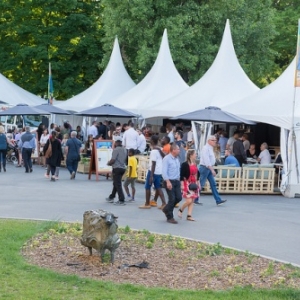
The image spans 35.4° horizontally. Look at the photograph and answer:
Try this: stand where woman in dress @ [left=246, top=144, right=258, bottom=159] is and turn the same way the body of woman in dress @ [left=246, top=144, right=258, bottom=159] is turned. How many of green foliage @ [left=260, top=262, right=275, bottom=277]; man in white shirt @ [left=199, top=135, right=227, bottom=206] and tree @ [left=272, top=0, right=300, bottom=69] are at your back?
1

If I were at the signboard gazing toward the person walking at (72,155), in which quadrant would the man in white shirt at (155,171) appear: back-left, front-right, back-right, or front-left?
back-left

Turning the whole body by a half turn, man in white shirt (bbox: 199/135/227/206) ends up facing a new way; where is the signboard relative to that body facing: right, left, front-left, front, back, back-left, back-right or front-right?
front-right

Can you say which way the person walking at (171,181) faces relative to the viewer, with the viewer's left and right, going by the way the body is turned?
facing the viewer and to the right of the viewer

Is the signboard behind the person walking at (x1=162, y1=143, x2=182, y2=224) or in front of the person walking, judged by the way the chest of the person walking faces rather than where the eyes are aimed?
behind

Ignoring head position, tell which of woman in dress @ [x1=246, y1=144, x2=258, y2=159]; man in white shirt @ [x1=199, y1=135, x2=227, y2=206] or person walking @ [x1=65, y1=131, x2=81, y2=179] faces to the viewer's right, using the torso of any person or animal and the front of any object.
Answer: the man in white shirt

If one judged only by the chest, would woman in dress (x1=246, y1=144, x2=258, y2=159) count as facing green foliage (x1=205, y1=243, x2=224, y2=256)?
yes

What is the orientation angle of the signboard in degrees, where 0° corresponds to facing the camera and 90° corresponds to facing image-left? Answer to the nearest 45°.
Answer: approximately 315°

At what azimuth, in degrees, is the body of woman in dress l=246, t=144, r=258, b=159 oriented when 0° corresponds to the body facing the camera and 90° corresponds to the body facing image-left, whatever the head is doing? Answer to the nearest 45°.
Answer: approximately 0°

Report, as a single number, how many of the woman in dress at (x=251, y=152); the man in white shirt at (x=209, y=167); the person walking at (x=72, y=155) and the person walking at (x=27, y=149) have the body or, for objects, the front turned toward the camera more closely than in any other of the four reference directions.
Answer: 1

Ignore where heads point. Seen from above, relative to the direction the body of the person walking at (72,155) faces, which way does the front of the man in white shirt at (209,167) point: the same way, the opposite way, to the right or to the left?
to the right

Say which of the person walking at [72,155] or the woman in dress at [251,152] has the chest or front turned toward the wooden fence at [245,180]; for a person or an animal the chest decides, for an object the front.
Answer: the woman in dress

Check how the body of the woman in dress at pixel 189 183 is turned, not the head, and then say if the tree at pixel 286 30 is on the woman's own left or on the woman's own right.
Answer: on the woman's own left
